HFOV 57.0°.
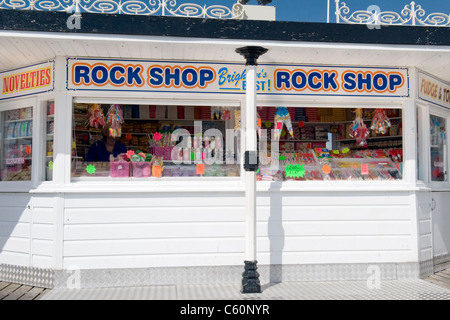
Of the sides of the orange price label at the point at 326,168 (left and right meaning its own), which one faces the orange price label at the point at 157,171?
right

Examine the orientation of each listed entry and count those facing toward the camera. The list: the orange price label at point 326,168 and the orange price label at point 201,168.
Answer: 2

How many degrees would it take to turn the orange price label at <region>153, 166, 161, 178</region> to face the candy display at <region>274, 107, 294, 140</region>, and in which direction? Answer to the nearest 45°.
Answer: approximately 90° to its left

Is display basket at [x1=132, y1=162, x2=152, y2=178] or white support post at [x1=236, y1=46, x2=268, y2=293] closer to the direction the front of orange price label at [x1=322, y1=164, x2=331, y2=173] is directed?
the white support post

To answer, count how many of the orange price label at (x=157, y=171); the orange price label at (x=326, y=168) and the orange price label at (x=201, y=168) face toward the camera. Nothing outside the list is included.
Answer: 3

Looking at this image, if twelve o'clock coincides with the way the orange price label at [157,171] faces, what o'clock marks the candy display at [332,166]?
The candy display is roughly at 9 o'clock from the orange price label.

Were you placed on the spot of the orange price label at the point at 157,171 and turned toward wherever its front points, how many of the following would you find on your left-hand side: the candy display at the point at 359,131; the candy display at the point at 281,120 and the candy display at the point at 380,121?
3

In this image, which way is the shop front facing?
toward the camera

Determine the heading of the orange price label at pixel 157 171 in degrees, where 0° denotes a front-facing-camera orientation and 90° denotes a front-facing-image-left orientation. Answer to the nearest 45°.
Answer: approximately 0°

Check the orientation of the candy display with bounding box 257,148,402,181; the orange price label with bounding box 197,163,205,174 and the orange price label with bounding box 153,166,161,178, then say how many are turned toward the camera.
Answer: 3

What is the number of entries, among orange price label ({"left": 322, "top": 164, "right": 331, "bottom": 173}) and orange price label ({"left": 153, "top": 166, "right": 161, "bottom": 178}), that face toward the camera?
2

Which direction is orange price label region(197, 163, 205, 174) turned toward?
toward the camera
